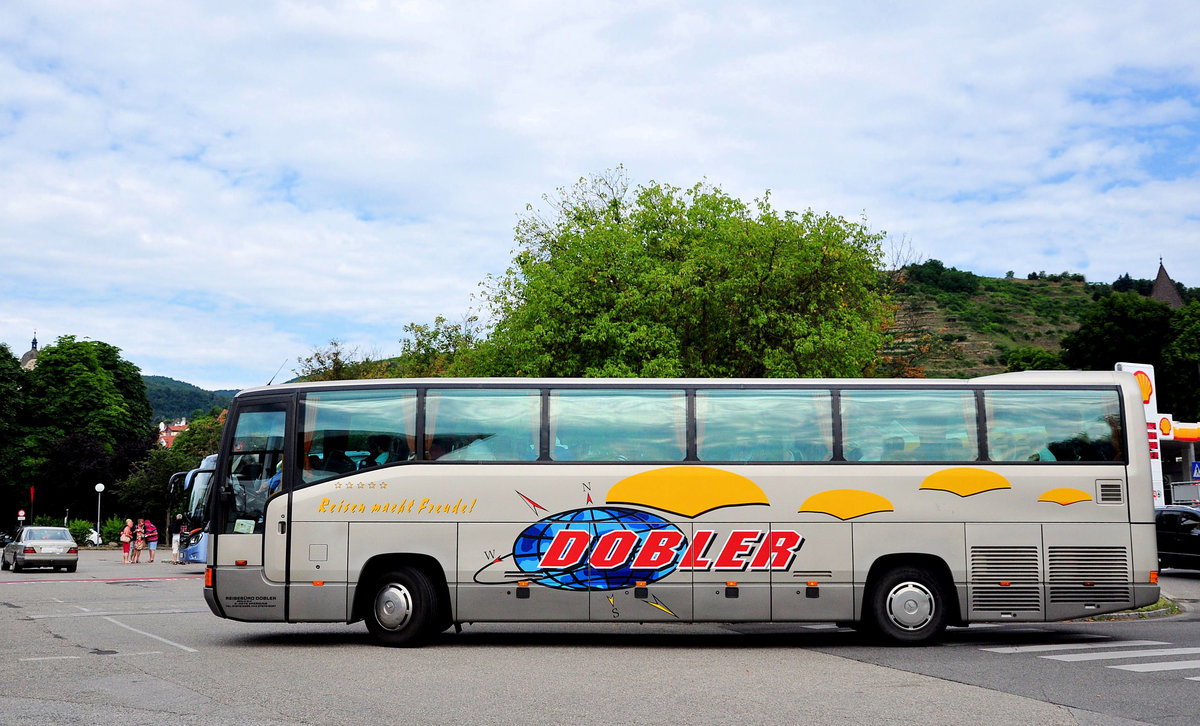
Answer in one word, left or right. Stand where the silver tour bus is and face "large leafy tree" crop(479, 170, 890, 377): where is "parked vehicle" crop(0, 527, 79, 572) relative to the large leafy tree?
left

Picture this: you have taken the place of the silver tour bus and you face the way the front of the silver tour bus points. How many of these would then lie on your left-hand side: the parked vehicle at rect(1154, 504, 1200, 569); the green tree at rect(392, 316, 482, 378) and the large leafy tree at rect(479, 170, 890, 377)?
0

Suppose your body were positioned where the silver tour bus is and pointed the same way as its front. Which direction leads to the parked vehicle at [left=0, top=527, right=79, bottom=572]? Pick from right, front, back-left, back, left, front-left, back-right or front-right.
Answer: front-right

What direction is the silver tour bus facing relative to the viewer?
to the viewer's left

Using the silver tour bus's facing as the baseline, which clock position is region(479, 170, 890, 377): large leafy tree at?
The large leafy tree is roughly at 3 o'clock from the silver tour bus.

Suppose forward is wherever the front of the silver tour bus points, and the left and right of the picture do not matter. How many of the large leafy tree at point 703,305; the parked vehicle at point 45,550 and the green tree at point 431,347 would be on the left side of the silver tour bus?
0

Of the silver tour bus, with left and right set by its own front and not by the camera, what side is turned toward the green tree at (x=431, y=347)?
right

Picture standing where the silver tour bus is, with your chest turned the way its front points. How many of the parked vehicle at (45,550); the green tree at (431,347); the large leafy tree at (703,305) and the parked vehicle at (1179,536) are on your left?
0

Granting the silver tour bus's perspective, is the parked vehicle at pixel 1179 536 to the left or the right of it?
on its right

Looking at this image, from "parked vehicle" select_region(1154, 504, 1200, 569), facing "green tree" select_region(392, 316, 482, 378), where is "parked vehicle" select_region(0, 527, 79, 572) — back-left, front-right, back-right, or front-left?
front-left

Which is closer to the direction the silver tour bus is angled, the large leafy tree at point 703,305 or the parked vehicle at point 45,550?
the parked vehicle
